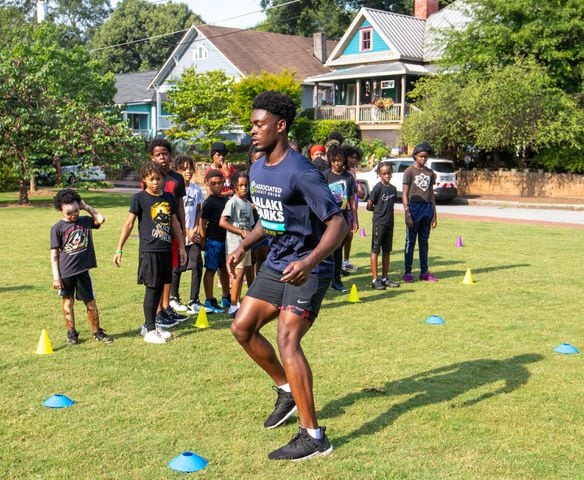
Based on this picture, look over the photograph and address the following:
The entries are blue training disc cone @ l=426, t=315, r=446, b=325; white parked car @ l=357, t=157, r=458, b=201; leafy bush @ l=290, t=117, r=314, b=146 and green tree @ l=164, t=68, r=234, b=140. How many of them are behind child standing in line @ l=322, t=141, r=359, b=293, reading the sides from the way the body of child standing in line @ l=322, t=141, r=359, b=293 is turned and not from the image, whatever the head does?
3

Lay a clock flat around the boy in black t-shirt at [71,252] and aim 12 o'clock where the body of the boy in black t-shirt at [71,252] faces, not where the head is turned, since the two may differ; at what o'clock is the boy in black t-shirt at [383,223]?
the boy in black t-shirt at [383,223] is roughly at 8 o'clock from the boy in black t-shirt at [71,252].

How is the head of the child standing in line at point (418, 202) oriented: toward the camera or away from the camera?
toward the camera

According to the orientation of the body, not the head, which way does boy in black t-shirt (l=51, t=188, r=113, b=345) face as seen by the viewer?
toward the camera

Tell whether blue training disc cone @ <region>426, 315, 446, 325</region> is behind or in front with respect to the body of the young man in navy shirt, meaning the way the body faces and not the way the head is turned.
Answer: behind

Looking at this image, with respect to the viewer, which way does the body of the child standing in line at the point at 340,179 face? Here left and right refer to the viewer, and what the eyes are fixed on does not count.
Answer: facing the viewer

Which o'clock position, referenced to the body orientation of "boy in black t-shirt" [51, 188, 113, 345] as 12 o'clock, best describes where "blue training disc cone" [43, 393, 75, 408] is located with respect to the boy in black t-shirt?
The blue training disc cone is roughly at 12 o'clock from the boy in black t-shirt.

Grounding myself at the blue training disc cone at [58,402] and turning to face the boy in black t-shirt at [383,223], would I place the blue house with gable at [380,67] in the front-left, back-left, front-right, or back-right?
front-left

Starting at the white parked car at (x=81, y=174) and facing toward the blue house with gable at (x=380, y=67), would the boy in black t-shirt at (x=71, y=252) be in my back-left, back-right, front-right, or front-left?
back-right

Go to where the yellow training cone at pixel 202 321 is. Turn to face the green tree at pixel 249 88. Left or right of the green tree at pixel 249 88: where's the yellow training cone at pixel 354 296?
right

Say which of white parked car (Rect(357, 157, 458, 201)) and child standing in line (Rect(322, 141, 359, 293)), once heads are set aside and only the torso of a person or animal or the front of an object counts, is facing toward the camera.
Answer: the child standing in line

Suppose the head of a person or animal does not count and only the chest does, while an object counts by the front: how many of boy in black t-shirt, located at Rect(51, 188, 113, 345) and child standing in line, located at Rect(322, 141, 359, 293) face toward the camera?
2

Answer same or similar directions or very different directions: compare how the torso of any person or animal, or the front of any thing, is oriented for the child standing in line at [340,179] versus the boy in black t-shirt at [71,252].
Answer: same or similar directions
